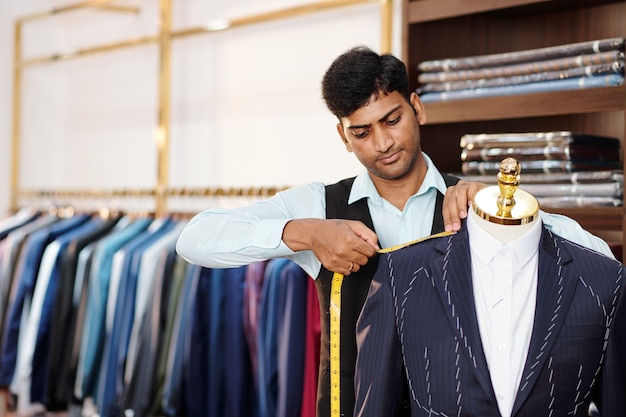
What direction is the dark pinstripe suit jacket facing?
toward the camera

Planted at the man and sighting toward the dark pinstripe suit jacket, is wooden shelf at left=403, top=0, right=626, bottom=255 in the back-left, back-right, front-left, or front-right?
back-left

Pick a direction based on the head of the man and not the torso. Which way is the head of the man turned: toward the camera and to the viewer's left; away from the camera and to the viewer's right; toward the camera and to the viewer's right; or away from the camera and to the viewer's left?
toward the camera and to the viewer's right

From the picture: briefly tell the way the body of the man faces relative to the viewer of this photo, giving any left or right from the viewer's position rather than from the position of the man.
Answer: facing the viewer

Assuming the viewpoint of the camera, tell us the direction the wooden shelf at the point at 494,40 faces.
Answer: facing the viewer and to the left of the viewer

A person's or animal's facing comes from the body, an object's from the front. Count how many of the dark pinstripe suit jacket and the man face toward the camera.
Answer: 2

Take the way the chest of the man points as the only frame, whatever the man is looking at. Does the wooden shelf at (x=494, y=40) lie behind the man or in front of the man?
behind

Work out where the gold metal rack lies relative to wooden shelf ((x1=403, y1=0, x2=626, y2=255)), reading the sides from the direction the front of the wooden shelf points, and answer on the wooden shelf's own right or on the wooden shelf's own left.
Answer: on the wooden shelf's own right

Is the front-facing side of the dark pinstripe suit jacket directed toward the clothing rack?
no

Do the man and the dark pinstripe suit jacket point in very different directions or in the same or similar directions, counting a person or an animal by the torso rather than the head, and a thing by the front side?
same or similar directions

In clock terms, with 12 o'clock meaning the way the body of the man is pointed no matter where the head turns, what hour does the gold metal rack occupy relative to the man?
The gold metal rack is roughly at 5 o'clock from the man.

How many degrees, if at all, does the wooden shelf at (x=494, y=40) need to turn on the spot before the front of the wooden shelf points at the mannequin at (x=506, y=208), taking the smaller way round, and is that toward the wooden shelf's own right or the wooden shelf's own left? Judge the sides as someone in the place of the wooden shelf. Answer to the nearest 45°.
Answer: approximately 45° to the wooden shelf's own left
